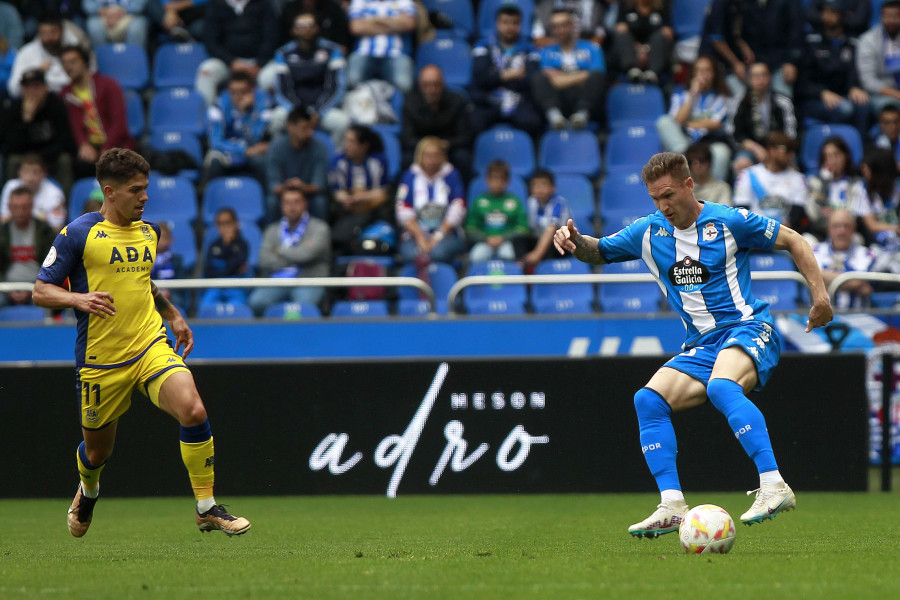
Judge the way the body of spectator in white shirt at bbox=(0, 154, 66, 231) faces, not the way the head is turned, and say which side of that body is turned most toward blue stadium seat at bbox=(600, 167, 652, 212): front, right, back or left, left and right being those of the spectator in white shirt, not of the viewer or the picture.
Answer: left

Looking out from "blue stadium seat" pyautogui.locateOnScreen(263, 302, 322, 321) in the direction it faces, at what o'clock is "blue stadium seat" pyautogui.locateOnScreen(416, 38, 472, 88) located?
"blue stadium seat" pyautogui.locateOnScreen(416, 38, 472, 88) is roughly at 7 o'clock from "blue stadium seat" pyautogui.locateOnScreen(263, 302, 322, 321).

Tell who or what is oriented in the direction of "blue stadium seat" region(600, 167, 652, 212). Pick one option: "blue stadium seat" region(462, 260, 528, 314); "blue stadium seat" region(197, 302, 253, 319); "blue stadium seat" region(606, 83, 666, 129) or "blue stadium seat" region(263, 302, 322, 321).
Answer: "blue stadium seat" region(606, 83, 666, 129)

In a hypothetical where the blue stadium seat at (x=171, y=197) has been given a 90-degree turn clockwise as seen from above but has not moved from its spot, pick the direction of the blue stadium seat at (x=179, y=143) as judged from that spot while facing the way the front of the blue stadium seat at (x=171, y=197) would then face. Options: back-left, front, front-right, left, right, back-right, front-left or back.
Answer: right

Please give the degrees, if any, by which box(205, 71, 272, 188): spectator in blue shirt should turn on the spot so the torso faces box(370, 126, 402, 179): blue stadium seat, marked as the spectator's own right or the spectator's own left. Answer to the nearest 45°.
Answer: approximately 90° to the spectator's own left

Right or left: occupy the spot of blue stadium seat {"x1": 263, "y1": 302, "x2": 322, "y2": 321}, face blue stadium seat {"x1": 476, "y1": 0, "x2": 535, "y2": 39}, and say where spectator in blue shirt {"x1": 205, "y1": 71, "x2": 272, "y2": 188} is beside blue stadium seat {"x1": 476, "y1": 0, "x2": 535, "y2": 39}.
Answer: left

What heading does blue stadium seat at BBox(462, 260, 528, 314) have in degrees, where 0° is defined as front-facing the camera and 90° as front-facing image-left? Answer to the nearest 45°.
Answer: approximately 0°

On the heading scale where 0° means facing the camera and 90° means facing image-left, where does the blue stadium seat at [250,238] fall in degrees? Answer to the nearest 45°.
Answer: approximately 0°

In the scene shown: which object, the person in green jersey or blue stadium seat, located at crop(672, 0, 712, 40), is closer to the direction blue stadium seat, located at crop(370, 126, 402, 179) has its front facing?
the person in green jersey

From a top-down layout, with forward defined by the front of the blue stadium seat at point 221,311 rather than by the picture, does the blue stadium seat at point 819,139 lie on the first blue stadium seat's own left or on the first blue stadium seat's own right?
on the first blue stadium seat's own left
